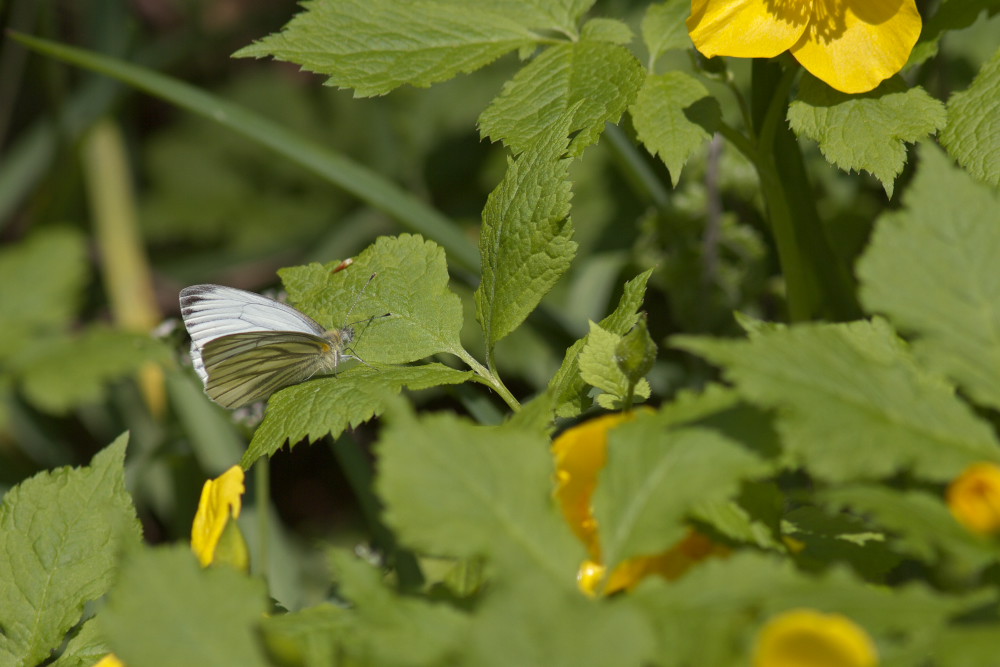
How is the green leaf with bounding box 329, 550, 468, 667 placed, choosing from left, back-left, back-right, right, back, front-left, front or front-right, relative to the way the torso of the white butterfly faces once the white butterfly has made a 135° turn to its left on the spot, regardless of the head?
back-left

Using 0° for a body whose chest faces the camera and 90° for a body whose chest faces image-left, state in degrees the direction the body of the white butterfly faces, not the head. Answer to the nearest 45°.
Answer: approximately 270°

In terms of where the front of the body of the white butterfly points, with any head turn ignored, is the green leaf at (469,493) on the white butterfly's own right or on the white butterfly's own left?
on the white butterfly's own right
